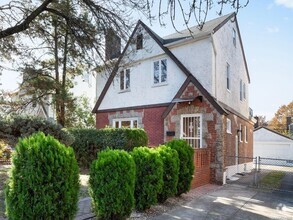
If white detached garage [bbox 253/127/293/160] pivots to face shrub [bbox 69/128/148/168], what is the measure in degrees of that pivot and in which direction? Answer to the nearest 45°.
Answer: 0° — it already faces it

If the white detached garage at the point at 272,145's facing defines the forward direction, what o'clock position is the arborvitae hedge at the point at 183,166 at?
The arborvitae hedge is roughly at 12 o'clock from the white detached garage.

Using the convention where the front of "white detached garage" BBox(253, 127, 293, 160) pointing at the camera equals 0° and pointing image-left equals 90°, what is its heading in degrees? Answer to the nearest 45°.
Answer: approximately 0°

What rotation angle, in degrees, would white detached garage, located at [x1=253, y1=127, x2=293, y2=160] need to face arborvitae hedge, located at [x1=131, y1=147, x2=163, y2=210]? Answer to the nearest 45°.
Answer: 0° — it already faces it

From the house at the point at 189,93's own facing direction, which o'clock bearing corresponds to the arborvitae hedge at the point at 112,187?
The arborvitae hedge is roughly at 11 o'clock from the house.

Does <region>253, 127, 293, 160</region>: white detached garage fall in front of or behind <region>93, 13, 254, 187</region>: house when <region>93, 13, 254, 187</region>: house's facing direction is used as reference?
behind

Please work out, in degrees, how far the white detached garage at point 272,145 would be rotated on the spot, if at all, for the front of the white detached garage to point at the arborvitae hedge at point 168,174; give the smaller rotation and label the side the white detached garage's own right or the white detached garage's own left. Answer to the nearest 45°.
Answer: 0° — it already faces it

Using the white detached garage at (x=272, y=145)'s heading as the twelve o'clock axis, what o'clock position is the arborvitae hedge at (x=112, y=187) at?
The arborvitae hedge is roughly at 12 o'clock from the white detached garage.

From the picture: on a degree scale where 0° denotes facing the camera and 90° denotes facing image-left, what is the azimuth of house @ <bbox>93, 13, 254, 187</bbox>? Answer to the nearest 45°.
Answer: approximately 45°
